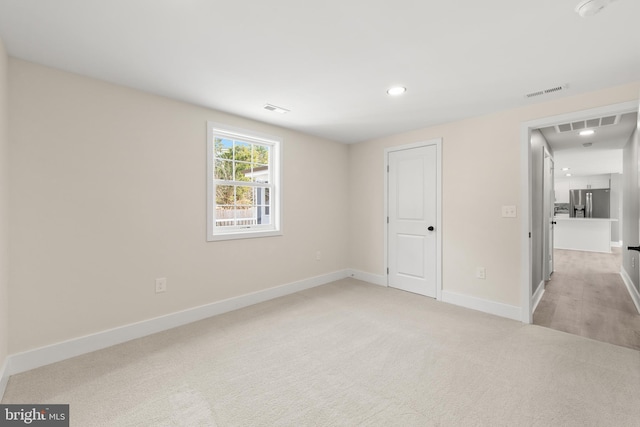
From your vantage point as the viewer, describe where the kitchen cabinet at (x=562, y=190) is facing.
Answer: facing the viewer

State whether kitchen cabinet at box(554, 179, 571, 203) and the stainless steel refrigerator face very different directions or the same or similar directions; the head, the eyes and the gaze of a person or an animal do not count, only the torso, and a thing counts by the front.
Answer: same or similar directions

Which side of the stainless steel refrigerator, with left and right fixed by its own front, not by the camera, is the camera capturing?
front

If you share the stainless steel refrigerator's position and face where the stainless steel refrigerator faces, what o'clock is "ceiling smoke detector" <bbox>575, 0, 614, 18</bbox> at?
The ceiling smoke detector is roughly at 12 o'clock from the stainless steel refrigerator.

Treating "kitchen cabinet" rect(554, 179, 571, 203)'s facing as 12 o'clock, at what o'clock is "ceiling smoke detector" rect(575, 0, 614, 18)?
The ceiling smoke detector is roughly at 12 o'clock from the kitchen cabinet.

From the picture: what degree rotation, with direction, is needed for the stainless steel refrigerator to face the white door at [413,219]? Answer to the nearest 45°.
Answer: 0° — it already faces it

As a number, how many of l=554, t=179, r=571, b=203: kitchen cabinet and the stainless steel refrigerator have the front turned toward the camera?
2

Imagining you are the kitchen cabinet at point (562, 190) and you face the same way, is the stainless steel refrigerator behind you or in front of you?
in front

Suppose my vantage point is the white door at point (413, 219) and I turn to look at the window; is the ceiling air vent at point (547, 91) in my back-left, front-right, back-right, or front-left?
back-left

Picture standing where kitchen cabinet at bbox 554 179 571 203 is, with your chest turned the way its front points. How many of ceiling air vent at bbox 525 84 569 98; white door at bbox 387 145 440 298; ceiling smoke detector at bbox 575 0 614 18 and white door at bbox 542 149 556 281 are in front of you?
4

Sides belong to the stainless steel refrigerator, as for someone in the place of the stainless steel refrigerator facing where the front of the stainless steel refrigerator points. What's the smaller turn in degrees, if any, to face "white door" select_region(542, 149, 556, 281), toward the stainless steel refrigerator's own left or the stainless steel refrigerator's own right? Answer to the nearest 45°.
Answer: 0° — it already faces it

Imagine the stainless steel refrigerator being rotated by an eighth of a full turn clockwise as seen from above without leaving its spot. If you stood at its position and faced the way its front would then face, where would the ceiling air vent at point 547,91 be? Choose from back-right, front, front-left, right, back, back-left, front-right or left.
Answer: front-left

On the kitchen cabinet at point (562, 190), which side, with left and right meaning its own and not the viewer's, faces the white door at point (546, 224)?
front
